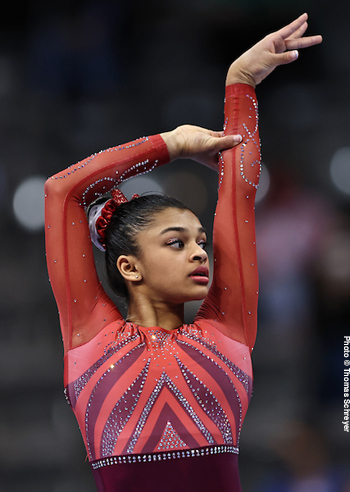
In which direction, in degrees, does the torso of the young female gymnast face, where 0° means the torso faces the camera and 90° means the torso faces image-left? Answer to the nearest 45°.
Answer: approximately 0°

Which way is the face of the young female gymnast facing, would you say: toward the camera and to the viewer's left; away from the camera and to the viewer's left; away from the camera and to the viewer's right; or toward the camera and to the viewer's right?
toward the camera and to the viewer's right
